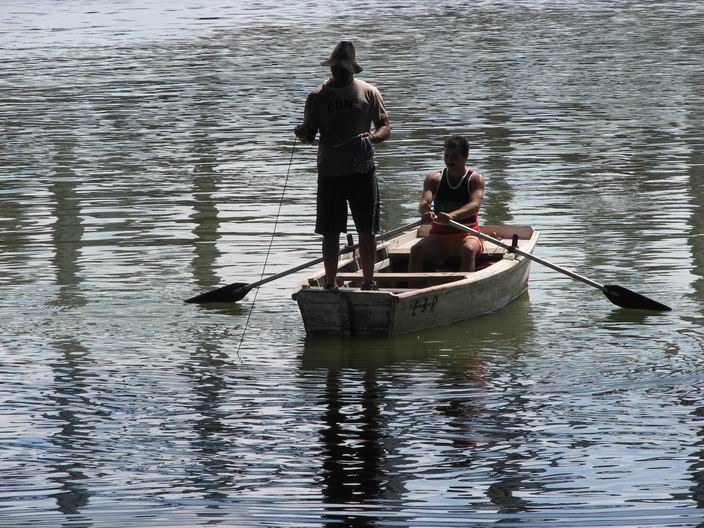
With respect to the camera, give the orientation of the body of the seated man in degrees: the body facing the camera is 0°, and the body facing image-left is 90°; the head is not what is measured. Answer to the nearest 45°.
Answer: approximately 45°

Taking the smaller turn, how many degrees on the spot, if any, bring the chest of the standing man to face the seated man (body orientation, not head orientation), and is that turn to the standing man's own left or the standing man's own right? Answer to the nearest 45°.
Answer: approximately 135° to the standing man's own left

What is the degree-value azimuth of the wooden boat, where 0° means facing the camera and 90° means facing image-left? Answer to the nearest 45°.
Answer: approximately 225°

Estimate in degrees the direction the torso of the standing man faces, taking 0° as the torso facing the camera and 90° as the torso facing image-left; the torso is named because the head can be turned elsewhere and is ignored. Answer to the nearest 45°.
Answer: approximately 0°
